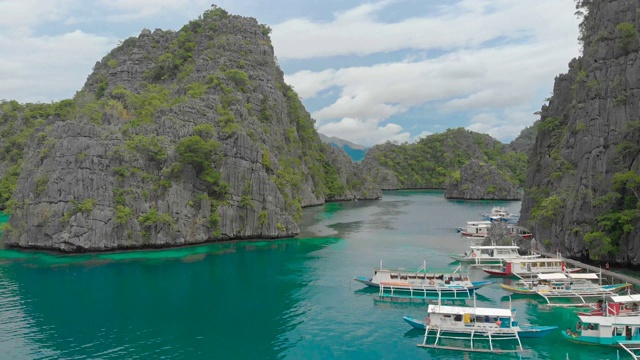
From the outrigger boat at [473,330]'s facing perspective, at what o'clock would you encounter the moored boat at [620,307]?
The moored boat is roughly at 11 o'clock from the outrigger boat.

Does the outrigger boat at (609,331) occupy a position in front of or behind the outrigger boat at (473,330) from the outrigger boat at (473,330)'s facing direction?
in front

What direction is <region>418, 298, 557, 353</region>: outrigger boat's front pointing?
to the viewer's right
